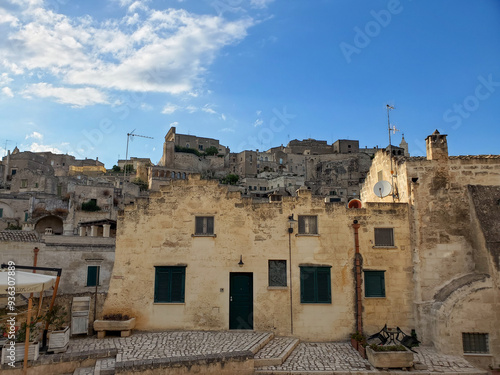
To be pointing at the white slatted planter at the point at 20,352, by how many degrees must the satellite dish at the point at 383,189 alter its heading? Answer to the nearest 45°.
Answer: approximately 45° to its right

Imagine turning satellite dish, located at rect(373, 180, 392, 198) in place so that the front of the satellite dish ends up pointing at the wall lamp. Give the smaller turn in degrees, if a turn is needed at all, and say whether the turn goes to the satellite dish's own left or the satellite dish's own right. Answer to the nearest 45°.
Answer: approximately 45° to the satellite dish's own right

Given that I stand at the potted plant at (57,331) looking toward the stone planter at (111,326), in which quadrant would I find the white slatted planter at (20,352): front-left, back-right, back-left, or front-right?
back-right

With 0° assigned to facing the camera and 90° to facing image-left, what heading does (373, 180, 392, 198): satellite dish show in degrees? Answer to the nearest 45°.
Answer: approximately 0°

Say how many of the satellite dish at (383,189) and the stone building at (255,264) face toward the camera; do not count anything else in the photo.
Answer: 2

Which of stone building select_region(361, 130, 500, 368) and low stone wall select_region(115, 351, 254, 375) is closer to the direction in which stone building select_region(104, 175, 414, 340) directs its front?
the low stone wall

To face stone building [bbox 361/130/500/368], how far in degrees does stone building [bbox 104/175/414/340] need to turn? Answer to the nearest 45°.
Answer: approximately 90° to its left

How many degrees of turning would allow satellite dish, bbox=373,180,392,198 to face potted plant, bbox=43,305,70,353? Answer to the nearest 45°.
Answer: approximately 45° to its right

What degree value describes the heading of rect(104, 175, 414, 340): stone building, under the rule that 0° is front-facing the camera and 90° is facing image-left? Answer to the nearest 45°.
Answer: approximately 0°
